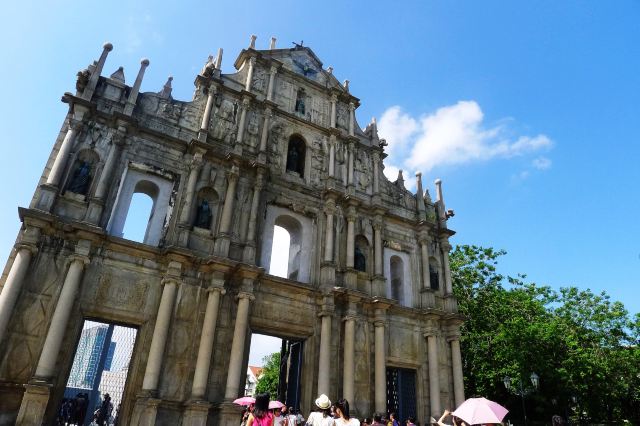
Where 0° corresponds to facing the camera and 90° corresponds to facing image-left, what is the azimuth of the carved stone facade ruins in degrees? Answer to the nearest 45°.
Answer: approximately 315°

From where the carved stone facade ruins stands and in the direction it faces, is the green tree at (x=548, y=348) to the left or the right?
on its left

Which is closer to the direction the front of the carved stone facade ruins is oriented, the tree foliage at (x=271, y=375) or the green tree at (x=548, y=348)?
the green tree

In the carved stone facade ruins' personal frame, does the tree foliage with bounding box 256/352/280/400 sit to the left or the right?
on its left
